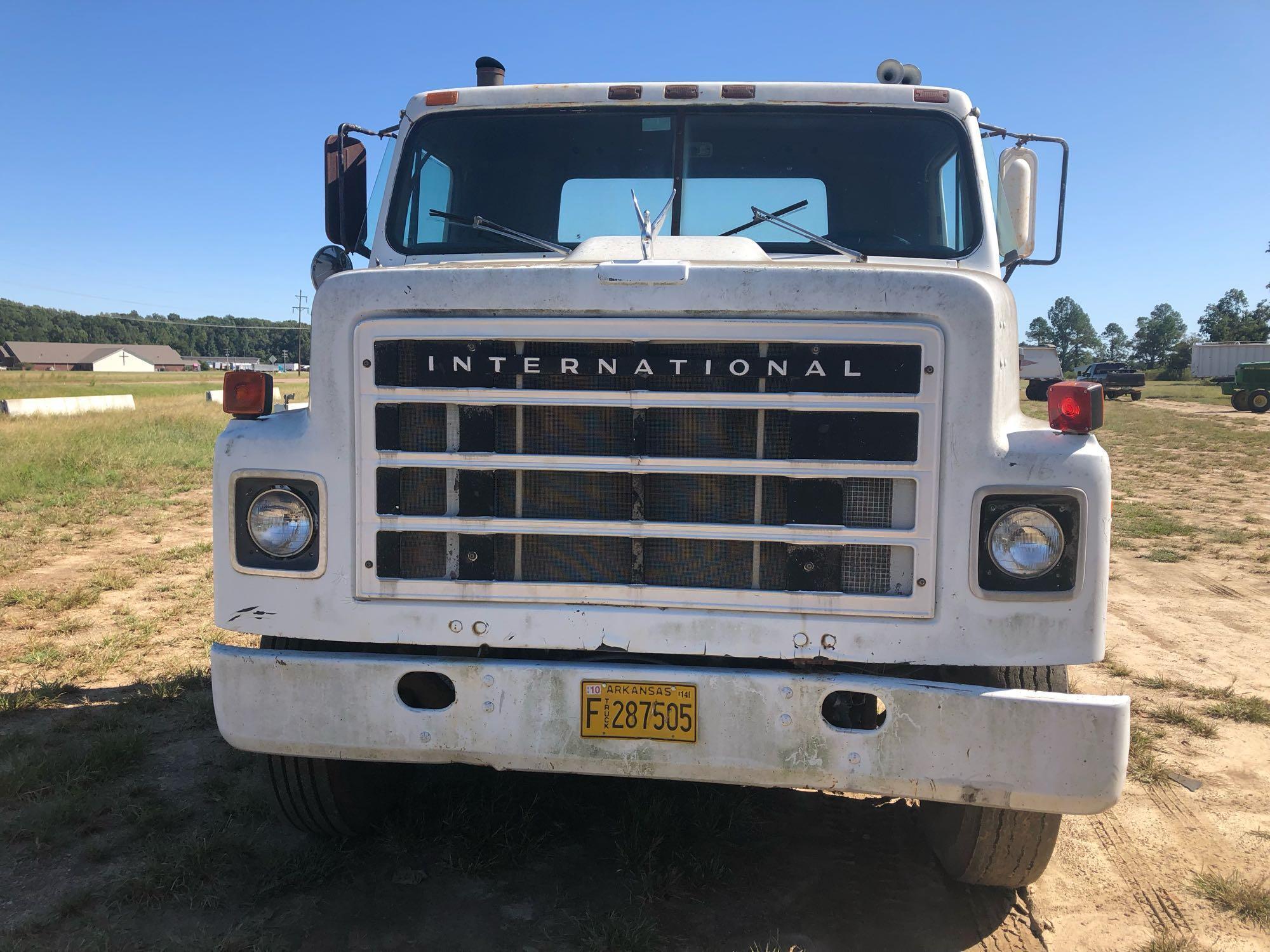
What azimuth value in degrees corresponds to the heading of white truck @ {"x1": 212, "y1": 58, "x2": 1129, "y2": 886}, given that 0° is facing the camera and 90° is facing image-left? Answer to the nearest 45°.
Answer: approximately 0°

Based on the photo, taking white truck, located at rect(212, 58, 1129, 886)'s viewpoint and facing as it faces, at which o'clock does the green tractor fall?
The green tractor is roughly at 7 o'clock from the white truck.

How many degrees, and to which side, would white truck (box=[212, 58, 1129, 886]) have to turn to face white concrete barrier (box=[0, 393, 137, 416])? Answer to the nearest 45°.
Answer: approximately 135° to its right
